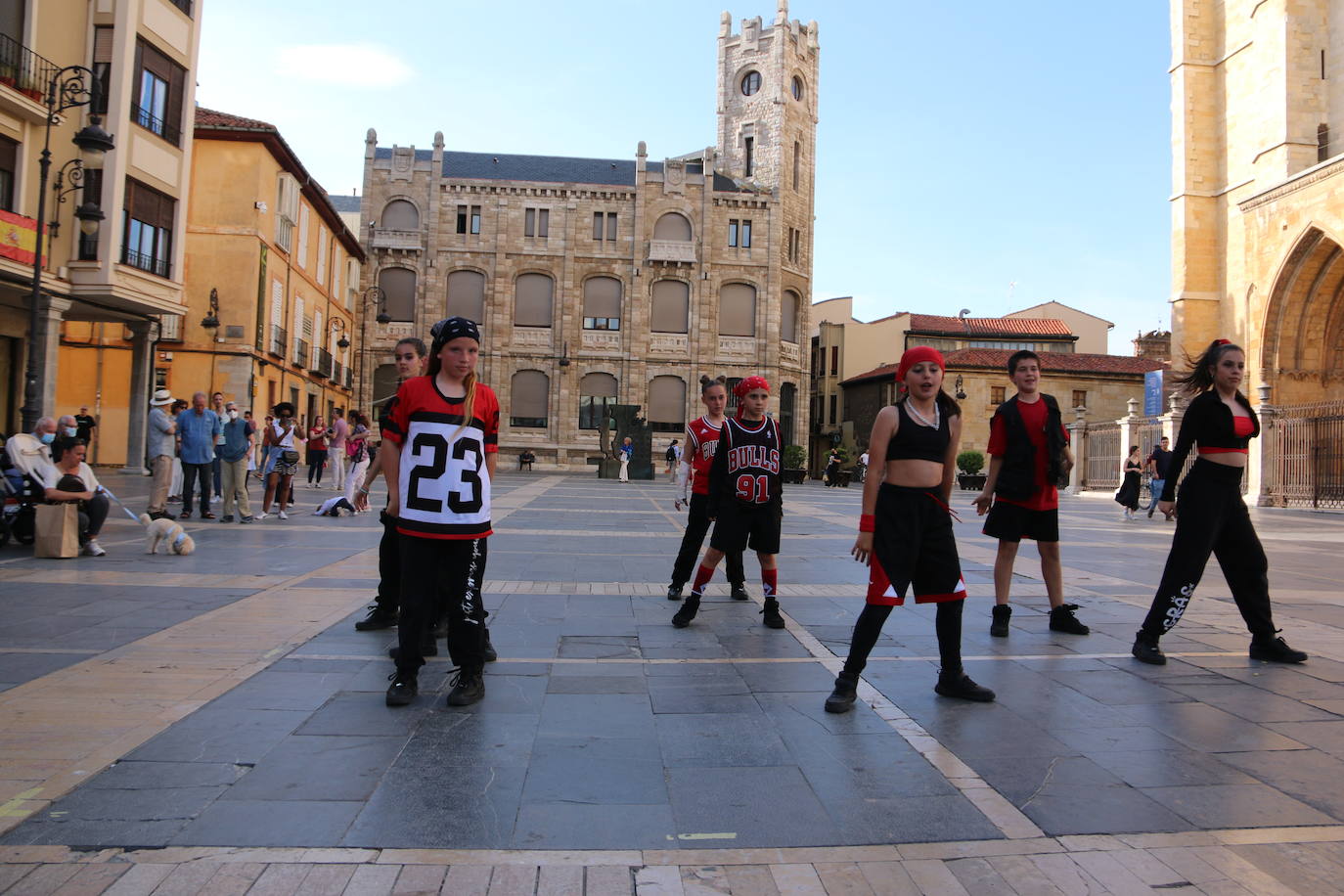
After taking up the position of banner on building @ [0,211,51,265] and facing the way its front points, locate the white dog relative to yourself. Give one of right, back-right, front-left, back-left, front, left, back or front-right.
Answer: front-right

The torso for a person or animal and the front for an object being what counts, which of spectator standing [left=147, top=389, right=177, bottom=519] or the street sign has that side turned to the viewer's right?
the spectator standing

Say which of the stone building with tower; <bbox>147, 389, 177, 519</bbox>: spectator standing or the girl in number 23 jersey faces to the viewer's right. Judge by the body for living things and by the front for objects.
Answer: the spectator standing

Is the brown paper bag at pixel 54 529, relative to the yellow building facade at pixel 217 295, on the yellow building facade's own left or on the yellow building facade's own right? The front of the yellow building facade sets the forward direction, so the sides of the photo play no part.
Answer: on the yellow building facade's own right

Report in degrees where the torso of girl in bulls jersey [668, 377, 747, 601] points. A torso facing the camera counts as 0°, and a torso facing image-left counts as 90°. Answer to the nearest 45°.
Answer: approximately 0°

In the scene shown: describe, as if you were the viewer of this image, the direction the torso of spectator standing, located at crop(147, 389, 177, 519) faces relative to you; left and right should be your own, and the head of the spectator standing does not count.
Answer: facing to the right of the viewer

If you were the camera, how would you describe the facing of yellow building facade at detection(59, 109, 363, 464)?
facing the viewer and to the right of the viewer

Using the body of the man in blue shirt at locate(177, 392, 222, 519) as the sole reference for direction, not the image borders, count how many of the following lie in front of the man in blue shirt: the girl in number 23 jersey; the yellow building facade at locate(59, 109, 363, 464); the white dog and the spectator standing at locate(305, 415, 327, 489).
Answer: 2

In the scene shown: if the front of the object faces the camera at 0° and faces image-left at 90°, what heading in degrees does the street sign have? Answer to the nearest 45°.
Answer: approximately 0°
